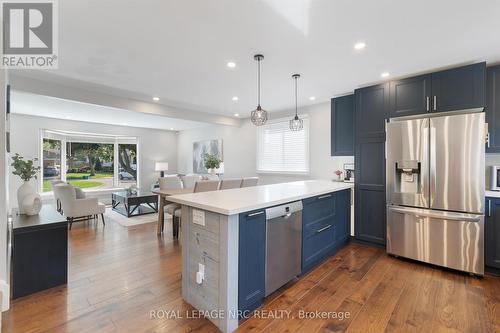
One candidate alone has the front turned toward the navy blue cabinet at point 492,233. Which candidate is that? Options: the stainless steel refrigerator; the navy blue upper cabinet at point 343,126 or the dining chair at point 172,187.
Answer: the dining chair

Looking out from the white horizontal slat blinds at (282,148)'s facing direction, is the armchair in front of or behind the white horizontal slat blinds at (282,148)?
in front

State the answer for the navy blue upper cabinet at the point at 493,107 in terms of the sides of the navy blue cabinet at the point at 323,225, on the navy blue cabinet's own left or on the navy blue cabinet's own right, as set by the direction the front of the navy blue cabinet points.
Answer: on the navy blue cabinet's own left

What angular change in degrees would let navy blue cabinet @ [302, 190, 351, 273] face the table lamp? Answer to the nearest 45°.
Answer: approximately 180°

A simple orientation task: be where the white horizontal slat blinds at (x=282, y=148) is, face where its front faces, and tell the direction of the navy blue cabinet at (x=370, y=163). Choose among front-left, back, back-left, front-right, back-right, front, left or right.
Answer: left

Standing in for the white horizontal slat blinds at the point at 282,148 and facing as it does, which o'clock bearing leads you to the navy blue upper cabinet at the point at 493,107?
The navy blue upper cabinet is roughly at 9 o'clock from the white horizontal slat blinds.

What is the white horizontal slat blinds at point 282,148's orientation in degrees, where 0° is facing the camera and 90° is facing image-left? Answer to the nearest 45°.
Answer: approximately 45°

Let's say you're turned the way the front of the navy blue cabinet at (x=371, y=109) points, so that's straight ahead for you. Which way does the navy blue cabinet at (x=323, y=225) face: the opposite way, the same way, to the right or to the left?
to the left
